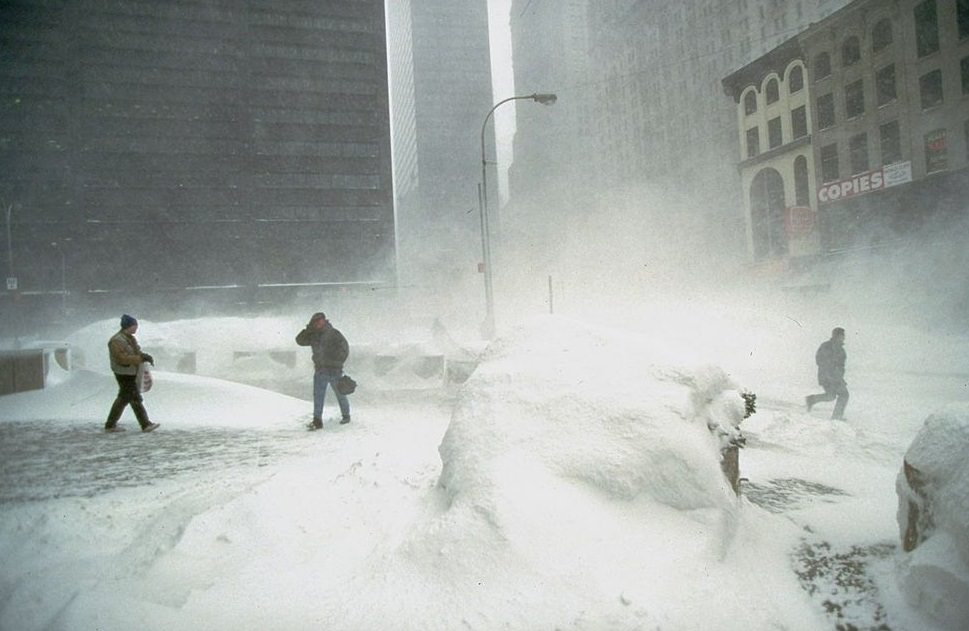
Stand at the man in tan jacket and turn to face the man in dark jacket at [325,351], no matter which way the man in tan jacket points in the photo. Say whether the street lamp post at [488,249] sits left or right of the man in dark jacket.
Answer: left

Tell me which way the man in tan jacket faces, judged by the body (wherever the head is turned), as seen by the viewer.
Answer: to the viewer's right

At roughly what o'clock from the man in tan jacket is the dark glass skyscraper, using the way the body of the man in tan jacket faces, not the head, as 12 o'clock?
The dark glass skyscraper is roughly at 9 o'clock from the man in tan jacket.

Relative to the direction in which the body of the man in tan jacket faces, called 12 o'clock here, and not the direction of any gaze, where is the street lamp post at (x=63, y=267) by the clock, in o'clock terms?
The street lamp post is roughly at 9 o'clock from the man in tan jacket.
